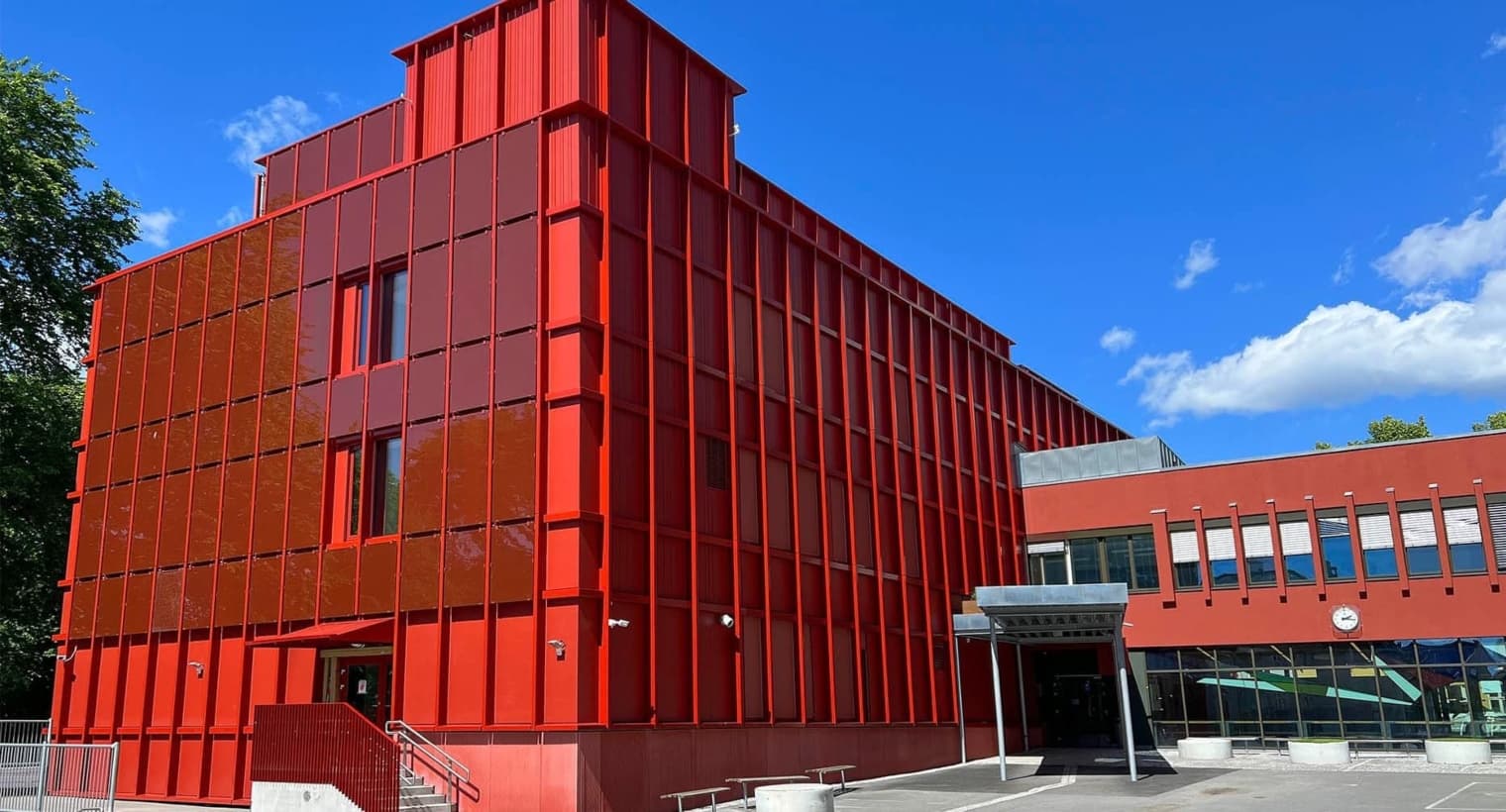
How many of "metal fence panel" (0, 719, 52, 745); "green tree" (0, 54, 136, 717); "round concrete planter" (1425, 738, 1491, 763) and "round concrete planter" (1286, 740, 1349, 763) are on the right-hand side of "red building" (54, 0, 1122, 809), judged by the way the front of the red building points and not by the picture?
2

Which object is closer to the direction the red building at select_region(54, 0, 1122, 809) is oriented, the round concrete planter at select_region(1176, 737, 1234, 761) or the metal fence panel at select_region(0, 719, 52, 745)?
the metal fence panel

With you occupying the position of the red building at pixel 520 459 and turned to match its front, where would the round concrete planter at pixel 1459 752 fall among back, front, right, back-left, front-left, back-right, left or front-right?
back-left

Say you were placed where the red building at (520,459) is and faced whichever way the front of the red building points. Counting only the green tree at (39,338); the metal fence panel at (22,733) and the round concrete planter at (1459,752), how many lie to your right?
2

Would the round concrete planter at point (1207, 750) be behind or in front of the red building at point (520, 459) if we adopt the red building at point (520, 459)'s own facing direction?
behind

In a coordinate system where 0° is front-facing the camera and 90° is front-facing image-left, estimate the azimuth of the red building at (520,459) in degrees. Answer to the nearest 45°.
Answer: approximately 45°

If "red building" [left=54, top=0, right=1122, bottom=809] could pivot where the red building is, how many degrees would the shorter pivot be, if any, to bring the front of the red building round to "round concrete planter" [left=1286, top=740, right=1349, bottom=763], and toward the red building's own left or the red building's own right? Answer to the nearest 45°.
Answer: approximately 135° to the red building's own left

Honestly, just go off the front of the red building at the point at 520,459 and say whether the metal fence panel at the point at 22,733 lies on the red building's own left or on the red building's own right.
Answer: on the red building's own right

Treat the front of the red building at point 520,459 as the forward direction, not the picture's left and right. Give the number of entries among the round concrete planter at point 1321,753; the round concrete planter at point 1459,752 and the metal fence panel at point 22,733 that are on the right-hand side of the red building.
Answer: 1

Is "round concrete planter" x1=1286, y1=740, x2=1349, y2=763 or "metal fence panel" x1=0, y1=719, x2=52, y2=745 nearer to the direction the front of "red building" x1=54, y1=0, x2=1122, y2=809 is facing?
the metal fence panel

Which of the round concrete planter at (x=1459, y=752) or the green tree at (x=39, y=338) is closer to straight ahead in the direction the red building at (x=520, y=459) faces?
the green tree

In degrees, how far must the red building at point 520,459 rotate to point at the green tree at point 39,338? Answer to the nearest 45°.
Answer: approximately 90° to its right
